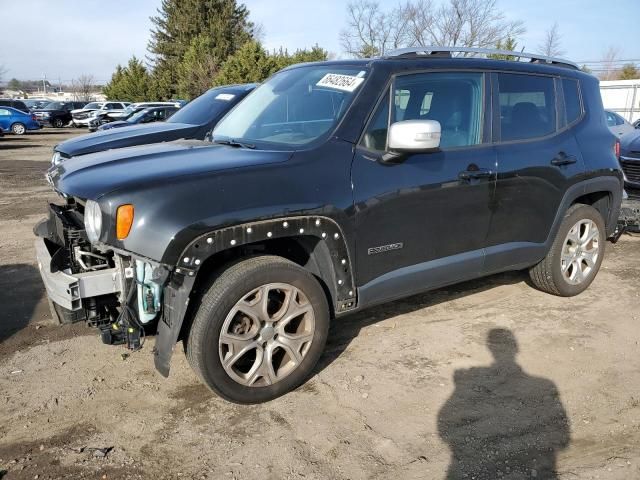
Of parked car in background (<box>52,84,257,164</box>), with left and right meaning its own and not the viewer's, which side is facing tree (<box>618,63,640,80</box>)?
back

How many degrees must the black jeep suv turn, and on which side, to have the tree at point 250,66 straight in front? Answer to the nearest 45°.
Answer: approximately 135° to its right

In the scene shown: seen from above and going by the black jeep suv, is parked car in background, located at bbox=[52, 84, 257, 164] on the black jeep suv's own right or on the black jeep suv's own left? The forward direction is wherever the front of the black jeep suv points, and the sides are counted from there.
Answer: on the black jeep suv's own right

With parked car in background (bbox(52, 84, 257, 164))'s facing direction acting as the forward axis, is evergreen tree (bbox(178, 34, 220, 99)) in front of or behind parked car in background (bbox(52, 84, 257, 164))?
behind

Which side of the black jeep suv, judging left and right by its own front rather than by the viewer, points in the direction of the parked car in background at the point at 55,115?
right

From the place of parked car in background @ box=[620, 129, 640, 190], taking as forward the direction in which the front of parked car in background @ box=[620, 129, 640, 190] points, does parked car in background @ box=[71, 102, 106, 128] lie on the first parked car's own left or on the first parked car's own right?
on the first parked car's own right

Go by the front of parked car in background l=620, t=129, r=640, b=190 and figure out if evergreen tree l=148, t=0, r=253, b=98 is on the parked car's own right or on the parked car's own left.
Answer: on the parked car's own right

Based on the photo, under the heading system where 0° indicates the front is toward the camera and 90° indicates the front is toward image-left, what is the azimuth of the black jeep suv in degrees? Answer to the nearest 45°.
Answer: approximately 45°

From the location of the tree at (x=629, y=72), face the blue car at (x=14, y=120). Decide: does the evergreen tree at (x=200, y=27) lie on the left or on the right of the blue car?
right

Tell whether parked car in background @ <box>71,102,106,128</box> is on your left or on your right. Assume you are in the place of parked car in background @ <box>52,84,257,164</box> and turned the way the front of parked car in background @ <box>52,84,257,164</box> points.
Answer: on your right
